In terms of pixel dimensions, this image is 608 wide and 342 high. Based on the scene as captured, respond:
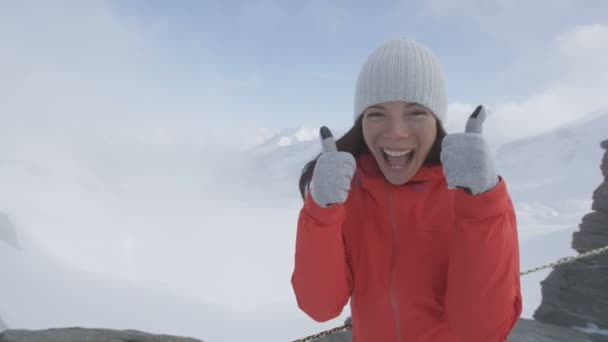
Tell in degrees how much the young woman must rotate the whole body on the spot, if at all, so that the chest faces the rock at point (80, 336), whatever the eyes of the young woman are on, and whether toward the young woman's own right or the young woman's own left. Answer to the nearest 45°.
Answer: approximately 135° to the young woman's own right

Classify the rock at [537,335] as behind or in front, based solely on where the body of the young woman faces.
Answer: behind

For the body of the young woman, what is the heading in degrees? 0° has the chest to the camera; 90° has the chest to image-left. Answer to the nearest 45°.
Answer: approximately 0°
